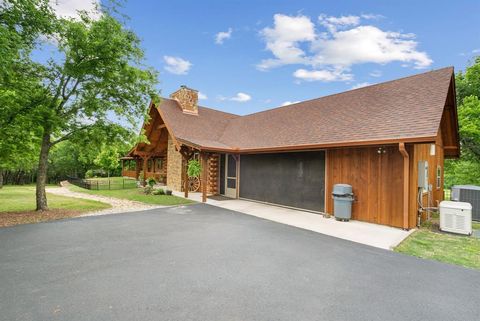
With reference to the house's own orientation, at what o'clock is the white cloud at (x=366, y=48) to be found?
The white cloud is roughly at 5 o'clock from the house.

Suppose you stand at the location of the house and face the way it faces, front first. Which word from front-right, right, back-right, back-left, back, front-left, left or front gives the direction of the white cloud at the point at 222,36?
right

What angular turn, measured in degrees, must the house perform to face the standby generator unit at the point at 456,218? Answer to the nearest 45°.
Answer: approximately 90° to its left

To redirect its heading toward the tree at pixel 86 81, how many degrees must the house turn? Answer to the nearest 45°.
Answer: approximately 45° to its right

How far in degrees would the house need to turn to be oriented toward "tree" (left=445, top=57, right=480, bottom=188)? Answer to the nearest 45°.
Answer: approximately 180°

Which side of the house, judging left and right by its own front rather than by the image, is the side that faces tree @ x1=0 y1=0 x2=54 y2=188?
front

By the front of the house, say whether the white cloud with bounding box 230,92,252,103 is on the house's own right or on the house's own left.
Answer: on the house's own right

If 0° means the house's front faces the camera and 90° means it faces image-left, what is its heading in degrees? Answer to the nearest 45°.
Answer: approximately 45°
